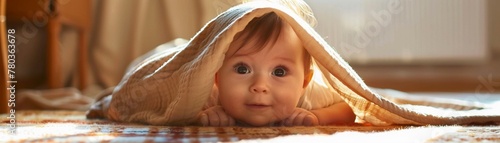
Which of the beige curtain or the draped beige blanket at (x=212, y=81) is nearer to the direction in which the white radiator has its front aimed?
the draped beige blanket

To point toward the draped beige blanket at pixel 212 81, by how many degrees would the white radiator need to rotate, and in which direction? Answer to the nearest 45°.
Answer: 0° — it already faces it

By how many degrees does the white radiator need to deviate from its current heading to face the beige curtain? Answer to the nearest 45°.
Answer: approximately 90° to its right

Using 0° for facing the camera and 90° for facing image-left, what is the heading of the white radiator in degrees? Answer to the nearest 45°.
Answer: approximately 0°

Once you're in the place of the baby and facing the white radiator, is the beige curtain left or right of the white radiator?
left

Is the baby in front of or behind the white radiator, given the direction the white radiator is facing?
in front

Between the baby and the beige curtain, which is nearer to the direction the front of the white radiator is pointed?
the baby
